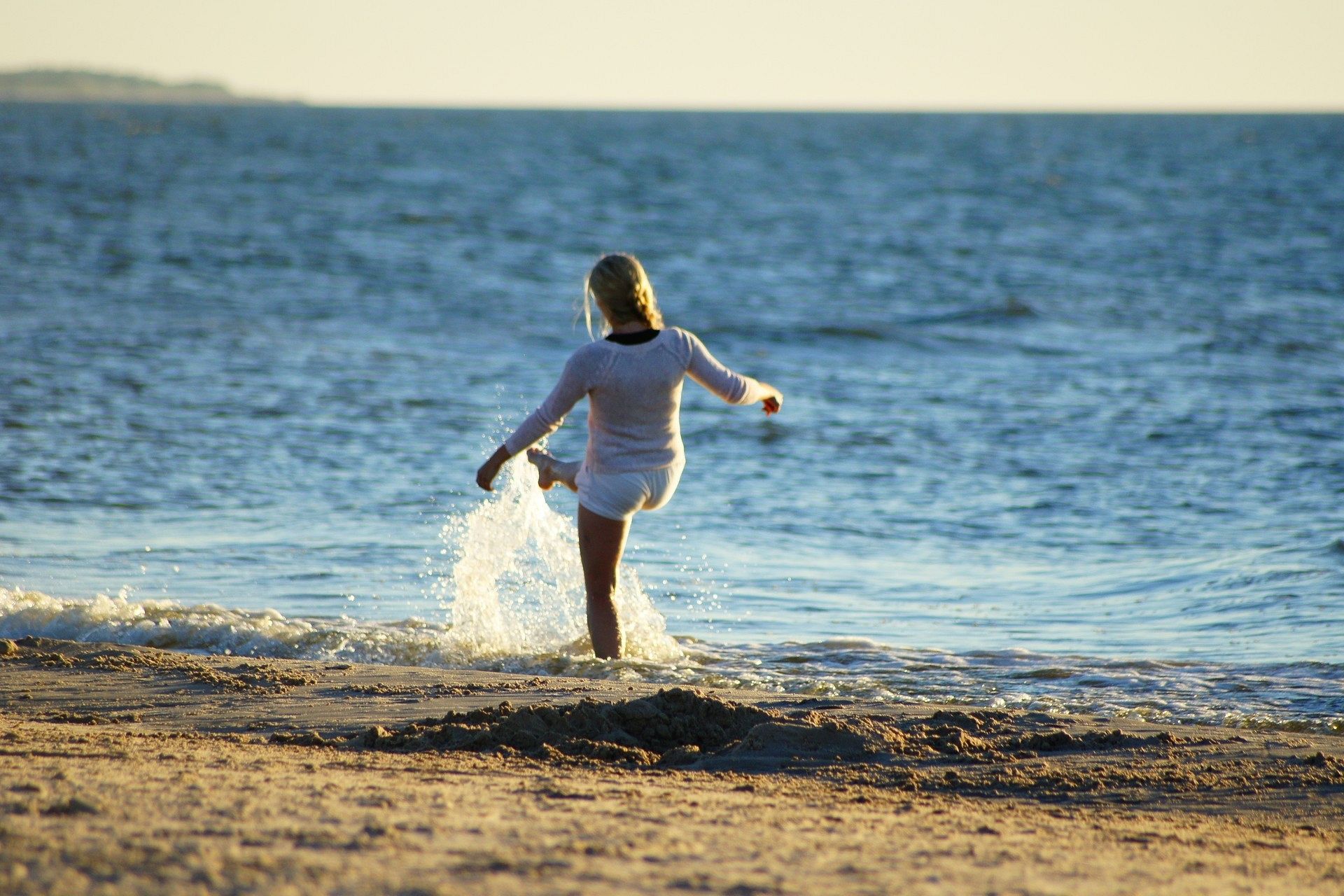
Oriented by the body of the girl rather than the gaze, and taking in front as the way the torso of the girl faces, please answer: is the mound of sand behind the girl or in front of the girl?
behind

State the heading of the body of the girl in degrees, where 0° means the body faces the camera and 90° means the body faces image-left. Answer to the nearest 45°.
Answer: approximately 180°

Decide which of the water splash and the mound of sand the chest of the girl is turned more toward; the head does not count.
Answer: the water splash
